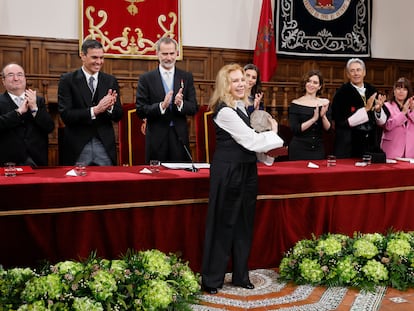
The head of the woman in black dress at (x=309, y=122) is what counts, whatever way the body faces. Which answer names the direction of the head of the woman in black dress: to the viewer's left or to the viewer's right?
to the viewer's left

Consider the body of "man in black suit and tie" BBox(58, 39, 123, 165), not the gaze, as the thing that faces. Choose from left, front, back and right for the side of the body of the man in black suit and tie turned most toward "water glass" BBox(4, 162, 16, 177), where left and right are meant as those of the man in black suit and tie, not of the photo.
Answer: right

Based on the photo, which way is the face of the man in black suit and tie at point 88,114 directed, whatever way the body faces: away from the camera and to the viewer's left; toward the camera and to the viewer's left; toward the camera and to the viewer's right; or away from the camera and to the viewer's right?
toward the camera and to the viewer's right

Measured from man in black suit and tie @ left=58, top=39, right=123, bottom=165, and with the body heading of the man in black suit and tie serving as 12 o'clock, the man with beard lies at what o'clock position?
The man with beard is roughly at 10 o'clock from the man in black suit and tie.

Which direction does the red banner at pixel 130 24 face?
toward the camera

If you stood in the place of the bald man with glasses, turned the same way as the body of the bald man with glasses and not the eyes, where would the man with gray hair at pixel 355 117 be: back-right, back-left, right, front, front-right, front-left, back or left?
left

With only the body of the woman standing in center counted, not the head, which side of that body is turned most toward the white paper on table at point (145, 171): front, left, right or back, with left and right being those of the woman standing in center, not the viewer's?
back

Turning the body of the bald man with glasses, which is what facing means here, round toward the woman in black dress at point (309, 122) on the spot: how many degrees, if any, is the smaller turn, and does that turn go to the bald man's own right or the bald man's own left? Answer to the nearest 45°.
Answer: approximately 90° to the bald man's own left

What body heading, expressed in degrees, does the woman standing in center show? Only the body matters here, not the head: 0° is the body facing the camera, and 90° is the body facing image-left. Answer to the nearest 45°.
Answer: approximately 315°

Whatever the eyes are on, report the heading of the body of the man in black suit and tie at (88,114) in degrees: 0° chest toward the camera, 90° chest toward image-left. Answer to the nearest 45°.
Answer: approximately 315°

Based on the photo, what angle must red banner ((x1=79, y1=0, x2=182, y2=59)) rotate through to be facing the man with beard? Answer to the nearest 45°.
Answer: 0° — it already faces them

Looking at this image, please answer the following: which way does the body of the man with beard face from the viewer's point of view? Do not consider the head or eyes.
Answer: toward the camera

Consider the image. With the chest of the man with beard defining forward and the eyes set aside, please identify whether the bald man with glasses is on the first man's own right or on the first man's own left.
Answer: on the first man's own right

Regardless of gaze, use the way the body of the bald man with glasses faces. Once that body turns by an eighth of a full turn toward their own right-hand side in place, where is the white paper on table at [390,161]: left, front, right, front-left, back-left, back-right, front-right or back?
back-left

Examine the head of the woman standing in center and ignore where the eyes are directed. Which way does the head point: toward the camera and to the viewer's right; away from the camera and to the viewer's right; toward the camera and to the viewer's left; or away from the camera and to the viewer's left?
toward the camera and to the viewer's right

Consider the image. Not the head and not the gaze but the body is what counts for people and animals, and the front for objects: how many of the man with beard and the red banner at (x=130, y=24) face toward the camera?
2

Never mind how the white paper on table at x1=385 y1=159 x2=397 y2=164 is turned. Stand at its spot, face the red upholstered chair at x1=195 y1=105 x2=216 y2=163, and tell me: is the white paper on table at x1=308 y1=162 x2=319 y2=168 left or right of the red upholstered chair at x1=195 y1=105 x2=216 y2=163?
left

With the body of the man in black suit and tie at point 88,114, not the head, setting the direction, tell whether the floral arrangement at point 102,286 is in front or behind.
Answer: in front
